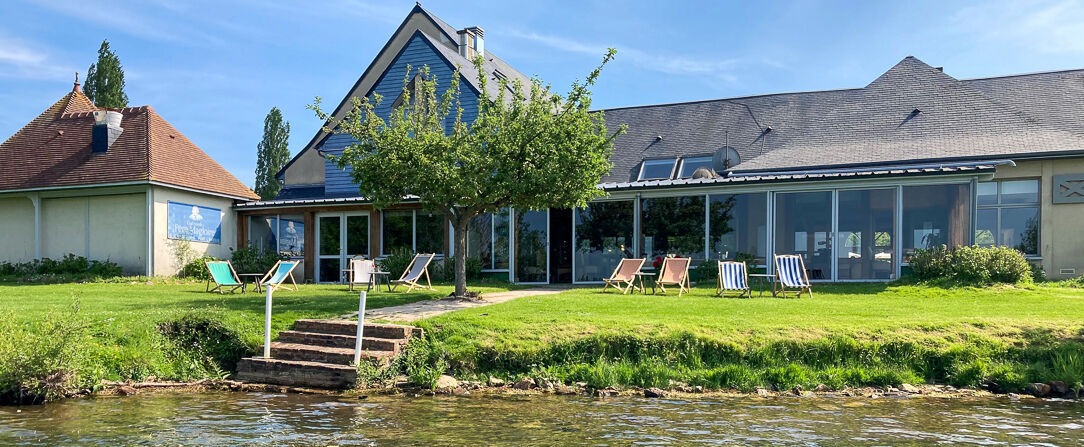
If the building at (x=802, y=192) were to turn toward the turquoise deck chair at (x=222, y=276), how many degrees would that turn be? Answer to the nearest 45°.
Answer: approximately 45° to its right

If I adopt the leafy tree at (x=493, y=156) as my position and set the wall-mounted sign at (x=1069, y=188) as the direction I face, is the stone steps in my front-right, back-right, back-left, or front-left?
back-right

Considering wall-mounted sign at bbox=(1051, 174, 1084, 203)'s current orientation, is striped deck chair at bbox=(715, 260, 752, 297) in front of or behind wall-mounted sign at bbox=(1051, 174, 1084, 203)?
in front

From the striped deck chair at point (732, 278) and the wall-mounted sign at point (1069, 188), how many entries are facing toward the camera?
2

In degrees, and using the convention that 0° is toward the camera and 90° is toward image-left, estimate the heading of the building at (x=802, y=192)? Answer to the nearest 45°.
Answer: approximately 0°

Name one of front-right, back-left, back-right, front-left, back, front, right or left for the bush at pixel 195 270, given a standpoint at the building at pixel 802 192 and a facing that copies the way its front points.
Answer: right

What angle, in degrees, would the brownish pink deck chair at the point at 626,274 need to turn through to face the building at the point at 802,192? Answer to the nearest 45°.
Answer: approximately 180°
